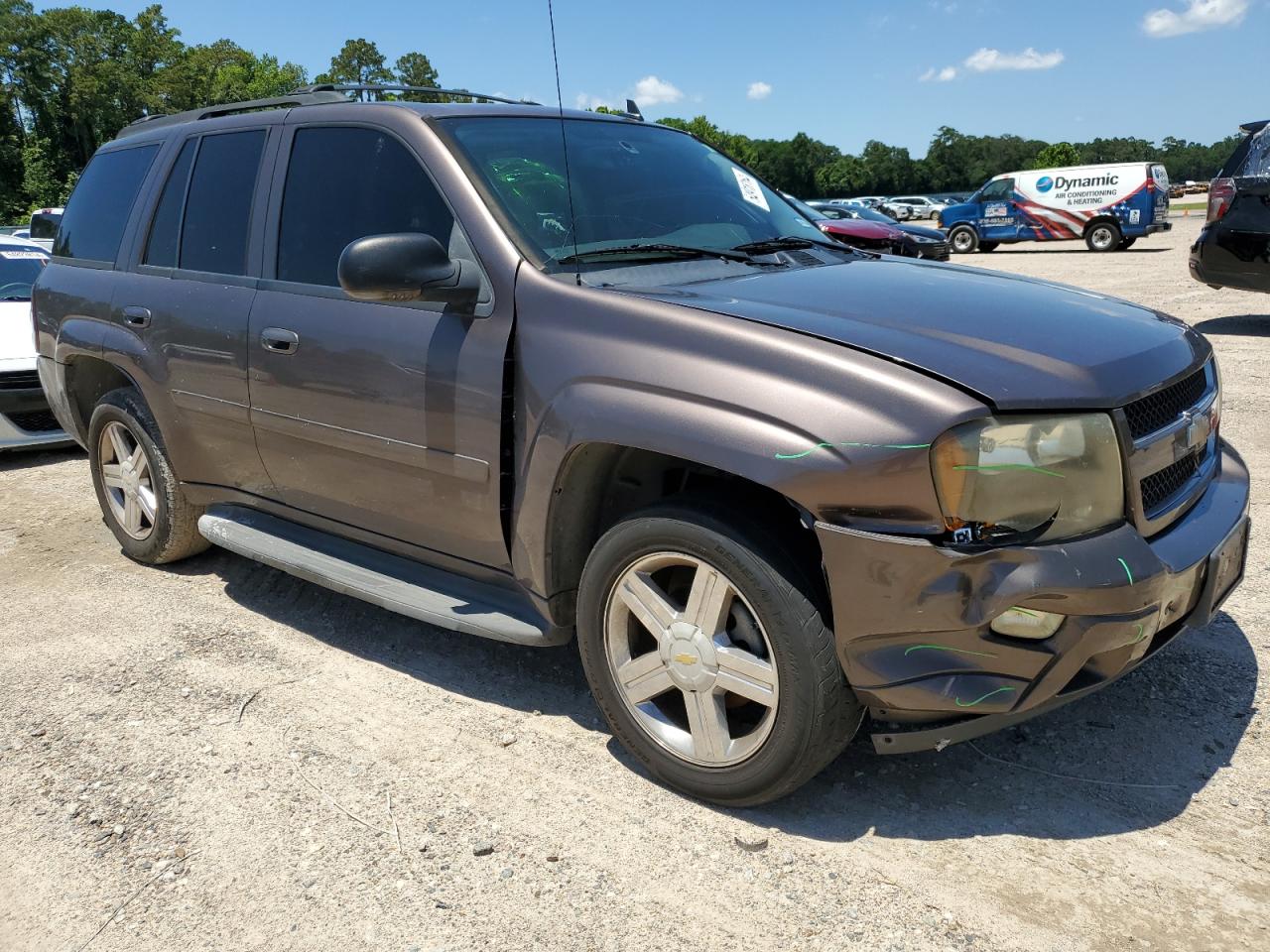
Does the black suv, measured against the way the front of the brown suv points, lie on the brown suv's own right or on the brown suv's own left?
on the brown suv's own left

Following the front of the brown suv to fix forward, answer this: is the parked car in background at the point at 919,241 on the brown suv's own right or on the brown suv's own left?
on the brown suv's own left

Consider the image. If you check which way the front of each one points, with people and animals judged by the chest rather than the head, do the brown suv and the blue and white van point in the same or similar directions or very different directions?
very different directions

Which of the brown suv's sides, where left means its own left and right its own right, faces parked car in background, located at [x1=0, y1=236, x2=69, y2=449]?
back

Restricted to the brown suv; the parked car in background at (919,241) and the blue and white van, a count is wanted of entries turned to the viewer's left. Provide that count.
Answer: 1

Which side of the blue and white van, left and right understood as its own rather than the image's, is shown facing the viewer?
left

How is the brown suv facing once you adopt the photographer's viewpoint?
facing the viewer and to the right of the viewer
